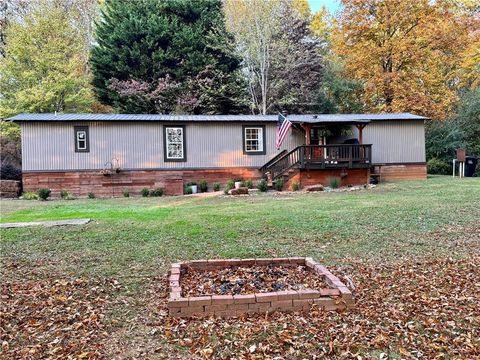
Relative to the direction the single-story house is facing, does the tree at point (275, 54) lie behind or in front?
behind

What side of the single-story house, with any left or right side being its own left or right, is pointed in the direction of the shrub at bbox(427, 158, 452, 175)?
left

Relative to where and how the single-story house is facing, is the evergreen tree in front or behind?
behind

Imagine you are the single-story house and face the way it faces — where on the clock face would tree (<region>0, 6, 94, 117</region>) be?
The tree is roughly at 4 o'clock from the single-story house.

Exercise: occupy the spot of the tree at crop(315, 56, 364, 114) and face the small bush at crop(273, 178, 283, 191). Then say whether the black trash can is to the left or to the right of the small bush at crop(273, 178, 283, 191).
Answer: left

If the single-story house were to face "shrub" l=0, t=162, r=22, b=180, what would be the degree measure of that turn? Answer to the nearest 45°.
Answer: approximately 90° to its right

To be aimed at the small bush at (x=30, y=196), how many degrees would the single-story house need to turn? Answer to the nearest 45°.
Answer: approximately 90° to its right

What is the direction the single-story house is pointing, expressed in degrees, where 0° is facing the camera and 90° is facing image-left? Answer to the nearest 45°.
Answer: approximately 0°

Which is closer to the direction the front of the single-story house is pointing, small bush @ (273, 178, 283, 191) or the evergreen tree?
the small bush

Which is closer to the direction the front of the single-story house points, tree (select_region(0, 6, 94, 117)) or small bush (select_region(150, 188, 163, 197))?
the small bush

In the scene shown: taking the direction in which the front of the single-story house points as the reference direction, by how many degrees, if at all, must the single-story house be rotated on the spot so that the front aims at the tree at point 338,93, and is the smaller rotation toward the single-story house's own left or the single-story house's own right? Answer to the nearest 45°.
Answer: approximately 135° to the single-story house's own left

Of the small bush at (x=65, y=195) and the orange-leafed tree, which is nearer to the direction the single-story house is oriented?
the small bush
